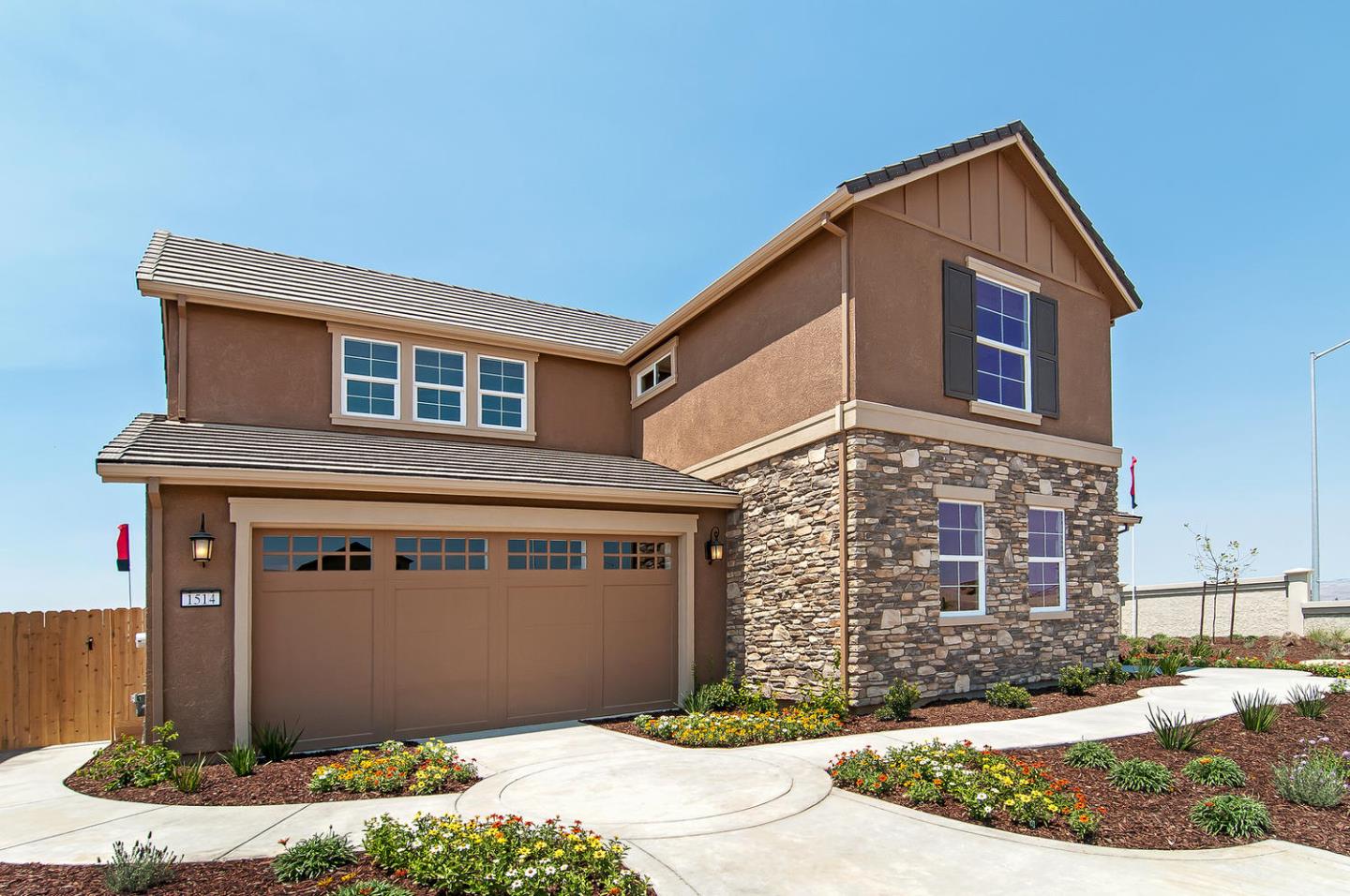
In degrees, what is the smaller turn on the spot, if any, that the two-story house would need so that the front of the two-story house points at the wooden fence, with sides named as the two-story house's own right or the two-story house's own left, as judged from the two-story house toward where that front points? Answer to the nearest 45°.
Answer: approximately 135° to the two-story house's own right

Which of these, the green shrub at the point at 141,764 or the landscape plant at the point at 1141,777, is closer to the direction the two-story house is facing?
the landscape plant

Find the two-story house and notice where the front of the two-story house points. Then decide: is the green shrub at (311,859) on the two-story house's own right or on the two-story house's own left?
on the two-story house's own right

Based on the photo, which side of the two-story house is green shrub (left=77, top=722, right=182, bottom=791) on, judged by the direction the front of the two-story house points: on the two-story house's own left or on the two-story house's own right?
on the two-story house's own right

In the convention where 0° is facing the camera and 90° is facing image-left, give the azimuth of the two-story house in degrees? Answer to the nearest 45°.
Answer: approximately 315°

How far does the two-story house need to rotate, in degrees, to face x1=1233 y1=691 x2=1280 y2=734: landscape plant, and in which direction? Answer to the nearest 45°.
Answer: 0° — it already faces it
